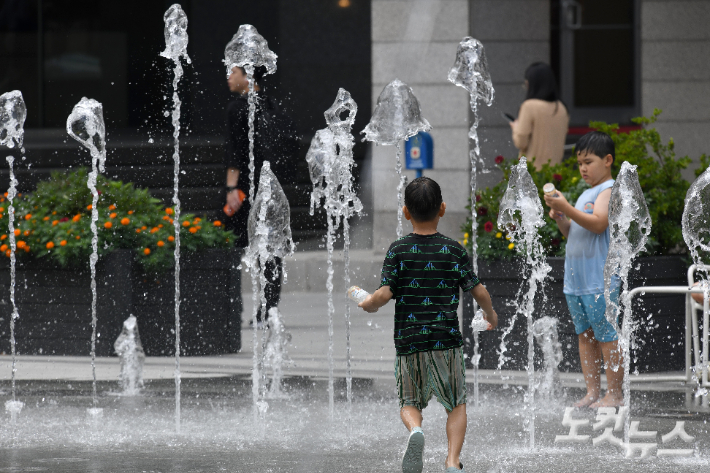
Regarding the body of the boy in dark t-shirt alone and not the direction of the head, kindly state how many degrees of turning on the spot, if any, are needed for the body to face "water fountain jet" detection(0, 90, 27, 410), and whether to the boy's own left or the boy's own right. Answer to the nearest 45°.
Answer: approximately 45° to the boy's own left

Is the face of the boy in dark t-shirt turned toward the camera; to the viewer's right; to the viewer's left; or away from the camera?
away from the camera

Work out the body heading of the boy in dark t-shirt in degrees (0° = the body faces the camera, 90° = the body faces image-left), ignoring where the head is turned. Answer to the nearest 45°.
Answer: approximately 180°

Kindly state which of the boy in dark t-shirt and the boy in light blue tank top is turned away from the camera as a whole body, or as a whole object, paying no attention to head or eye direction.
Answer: the boy in dark t-shirt

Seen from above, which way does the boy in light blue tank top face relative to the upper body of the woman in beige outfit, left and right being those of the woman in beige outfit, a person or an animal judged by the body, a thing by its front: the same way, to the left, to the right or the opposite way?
to the left

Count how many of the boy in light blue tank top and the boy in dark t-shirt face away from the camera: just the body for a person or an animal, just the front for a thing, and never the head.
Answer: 1

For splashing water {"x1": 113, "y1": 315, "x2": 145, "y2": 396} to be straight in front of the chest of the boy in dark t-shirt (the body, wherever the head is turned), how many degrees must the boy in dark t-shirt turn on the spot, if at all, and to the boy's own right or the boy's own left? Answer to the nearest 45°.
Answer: approximately 45° to the boy's own left

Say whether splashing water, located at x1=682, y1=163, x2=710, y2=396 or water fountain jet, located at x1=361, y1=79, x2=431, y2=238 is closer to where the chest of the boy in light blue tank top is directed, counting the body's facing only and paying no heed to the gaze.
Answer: the water fountain jet

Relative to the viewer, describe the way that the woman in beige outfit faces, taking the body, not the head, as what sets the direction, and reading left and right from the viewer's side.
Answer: facing away from the viewer and to the left of the viewer

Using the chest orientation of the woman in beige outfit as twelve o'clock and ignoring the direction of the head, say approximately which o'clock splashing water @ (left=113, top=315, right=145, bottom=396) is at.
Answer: The splashing water is roughly at 9 o'clock from the woman in beige outfit.
